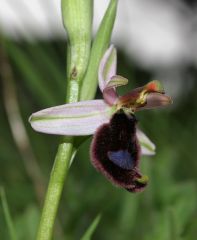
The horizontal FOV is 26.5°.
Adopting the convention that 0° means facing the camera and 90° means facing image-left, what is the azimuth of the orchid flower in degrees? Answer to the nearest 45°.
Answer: approximately 315°
